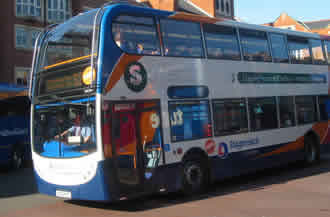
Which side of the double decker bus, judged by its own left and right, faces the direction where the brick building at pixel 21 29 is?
right

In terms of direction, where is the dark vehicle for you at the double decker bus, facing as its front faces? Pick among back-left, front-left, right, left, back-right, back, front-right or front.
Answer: right
